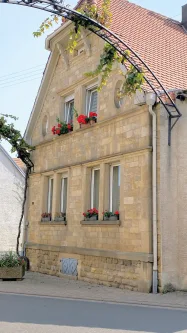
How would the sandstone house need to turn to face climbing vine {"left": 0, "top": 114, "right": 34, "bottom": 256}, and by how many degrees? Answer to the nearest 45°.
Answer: approximately 90° to its right

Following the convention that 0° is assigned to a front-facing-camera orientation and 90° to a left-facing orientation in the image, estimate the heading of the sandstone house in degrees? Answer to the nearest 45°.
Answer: approximately 45°

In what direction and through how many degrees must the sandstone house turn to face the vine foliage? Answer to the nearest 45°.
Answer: approximately 45° to its left

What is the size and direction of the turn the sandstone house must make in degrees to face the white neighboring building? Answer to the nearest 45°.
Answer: approximately 90° to its right

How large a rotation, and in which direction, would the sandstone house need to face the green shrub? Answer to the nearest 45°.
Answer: approximately 45° to its right
